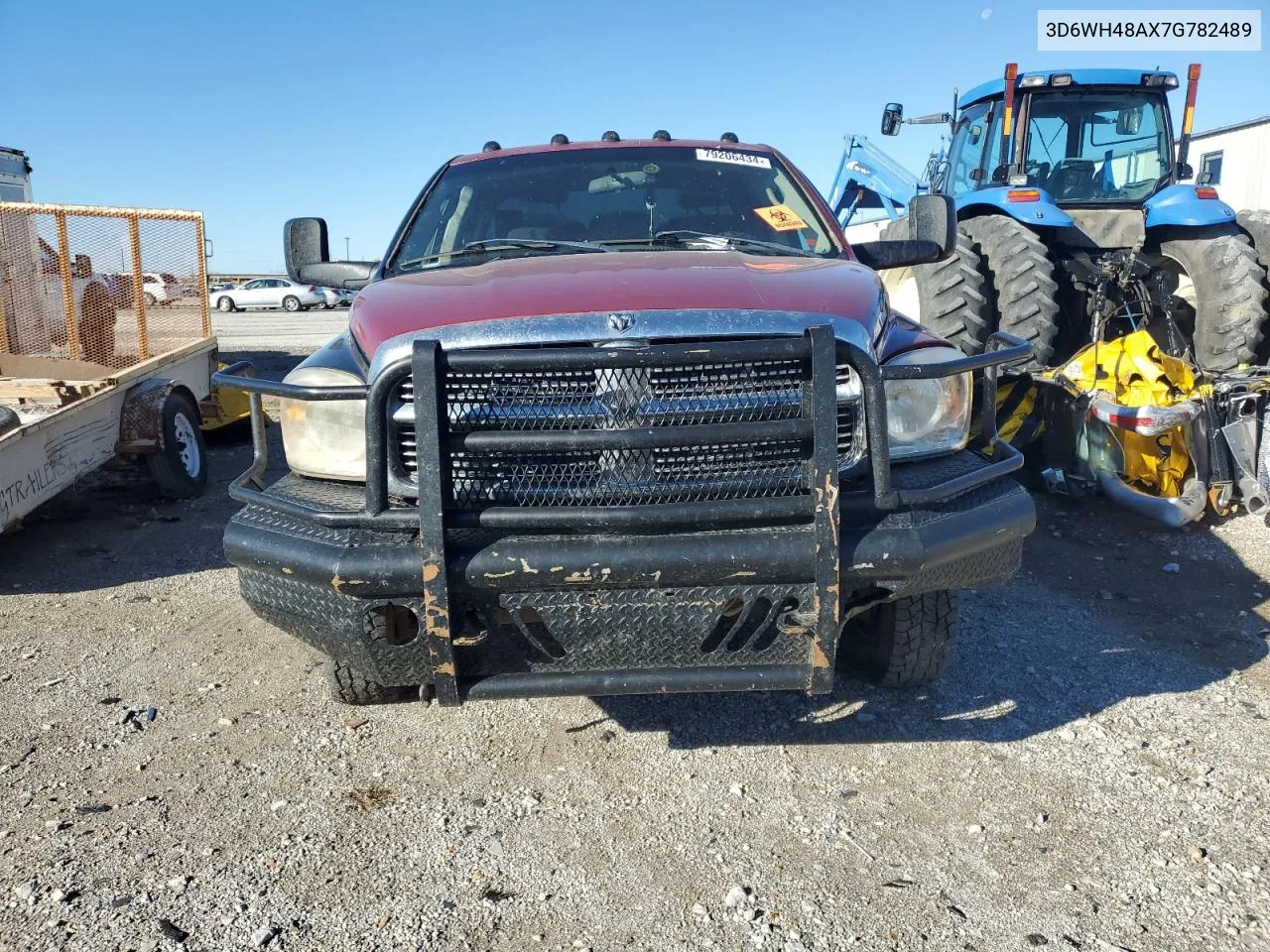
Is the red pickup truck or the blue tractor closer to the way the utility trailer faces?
the red pickup truck

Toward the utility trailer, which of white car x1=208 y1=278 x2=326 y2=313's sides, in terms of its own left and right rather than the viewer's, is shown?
left

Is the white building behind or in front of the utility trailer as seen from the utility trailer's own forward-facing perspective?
behind

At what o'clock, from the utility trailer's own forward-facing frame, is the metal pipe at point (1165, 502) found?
The metal pipe is roughly at 9 o'clock from the utility trailer.

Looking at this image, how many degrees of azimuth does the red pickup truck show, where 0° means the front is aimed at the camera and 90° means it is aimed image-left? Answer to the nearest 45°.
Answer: approximately 0°

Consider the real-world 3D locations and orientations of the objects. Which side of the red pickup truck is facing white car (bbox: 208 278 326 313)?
back

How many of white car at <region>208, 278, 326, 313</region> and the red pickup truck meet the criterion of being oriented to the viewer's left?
1

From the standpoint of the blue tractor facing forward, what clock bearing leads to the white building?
The white building is roughly at 2 o'clock from the blue tractor.

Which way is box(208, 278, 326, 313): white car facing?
to the viewer's left

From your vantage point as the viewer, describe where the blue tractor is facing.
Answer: facing away from the viewer and to the left of the viewer

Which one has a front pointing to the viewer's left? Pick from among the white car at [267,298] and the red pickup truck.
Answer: the white car

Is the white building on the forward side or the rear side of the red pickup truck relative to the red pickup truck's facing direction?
on the rear side
